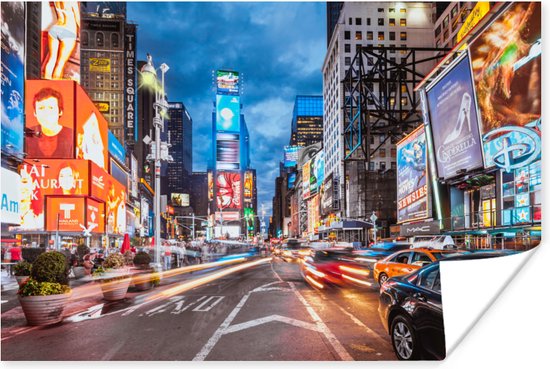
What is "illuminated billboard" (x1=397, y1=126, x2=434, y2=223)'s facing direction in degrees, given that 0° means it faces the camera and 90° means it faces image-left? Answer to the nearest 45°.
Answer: approximately 45°

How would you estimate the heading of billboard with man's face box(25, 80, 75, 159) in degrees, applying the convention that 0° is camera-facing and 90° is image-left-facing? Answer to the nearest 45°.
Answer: approximately 0°

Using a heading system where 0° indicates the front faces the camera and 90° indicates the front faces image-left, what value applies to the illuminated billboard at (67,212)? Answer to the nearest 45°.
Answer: approximately 0°

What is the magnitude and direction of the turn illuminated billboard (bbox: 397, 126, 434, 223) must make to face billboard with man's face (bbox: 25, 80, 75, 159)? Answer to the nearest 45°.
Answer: approximately 45° to its right

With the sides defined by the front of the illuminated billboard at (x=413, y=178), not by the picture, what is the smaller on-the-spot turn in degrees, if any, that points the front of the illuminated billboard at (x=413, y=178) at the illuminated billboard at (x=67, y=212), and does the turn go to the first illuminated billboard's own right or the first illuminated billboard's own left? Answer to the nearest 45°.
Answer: approximately 45° to the first illuminated billboard's own right

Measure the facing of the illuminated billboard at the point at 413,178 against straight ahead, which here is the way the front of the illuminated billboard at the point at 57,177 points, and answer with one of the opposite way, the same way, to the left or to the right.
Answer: to the right
